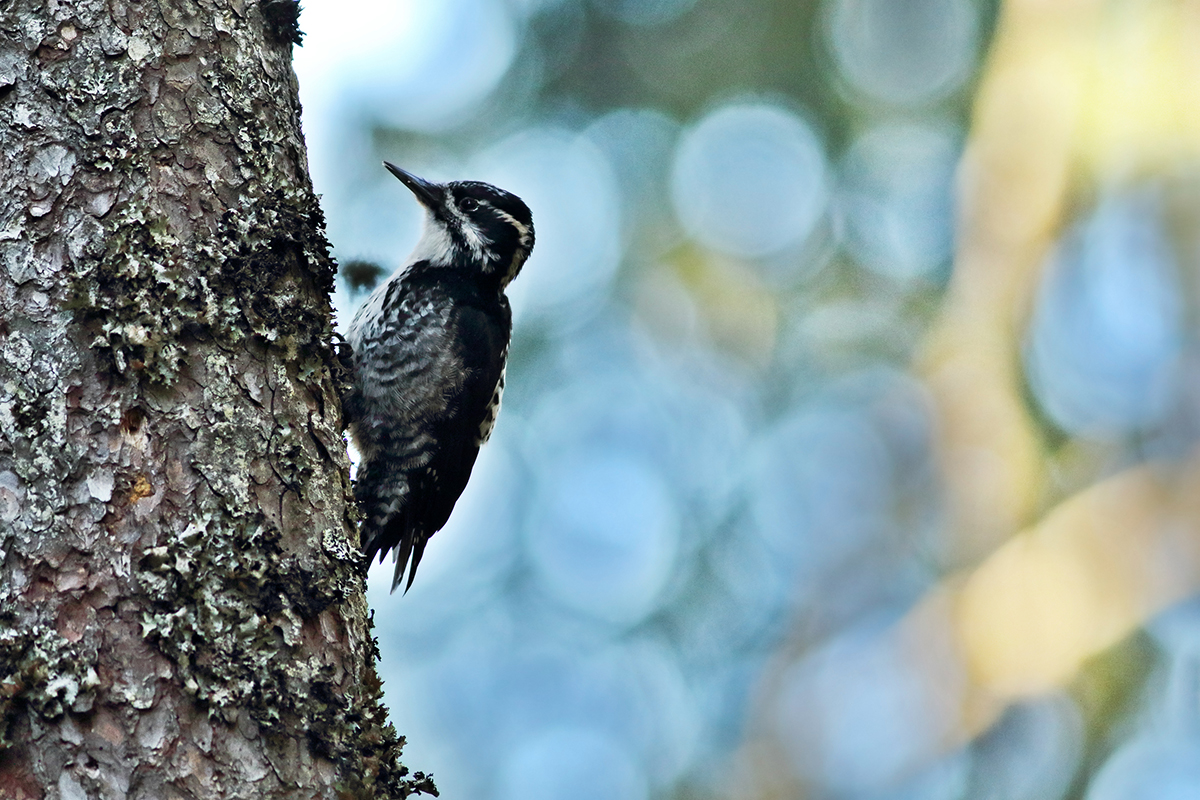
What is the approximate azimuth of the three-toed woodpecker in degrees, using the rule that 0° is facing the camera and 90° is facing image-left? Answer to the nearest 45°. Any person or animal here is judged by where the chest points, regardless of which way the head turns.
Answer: approximately 90°
